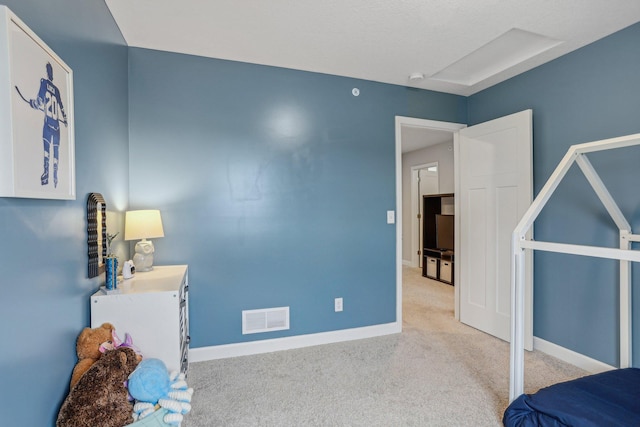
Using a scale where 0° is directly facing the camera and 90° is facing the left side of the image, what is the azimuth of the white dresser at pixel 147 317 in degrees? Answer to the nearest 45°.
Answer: approximately 270°

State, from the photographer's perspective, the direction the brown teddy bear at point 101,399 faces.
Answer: facing to the right of the viewer

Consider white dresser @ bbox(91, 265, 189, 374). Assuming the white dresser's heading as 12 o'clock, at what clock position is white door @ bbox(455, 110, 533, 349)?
The white door is roughly at 12 o'clock from the white dresser.

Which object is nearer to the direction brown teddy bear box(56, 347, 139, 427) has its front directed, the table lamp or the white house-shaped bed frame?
the white house-shaped bed frame
